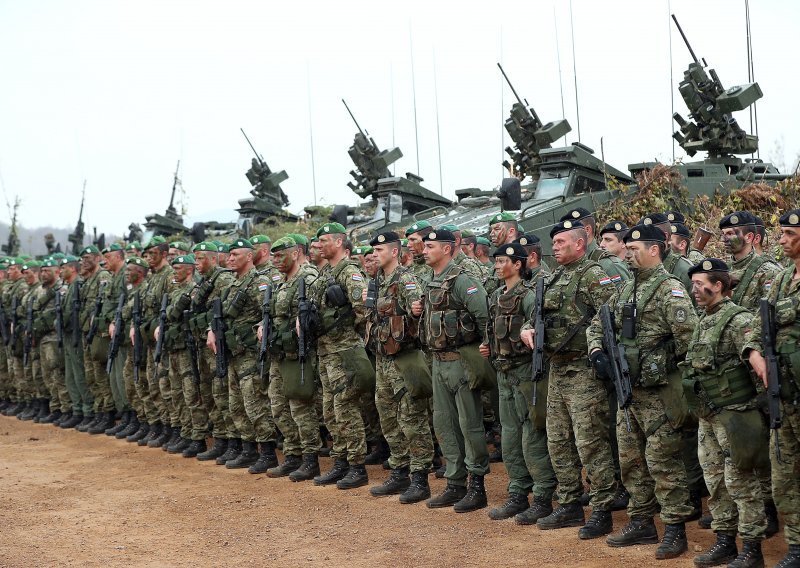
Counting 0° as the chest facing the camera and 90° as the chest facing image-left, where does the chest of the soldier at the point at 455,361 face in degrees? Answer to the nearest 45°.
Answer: approximately 45°

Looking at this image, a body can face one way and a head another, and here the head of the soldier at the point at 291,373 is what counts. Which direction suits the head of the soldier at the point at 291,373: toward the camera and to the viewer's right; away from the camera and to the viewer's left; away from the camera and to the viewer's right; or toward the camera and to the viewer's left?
toward the camera and to the viewer's left

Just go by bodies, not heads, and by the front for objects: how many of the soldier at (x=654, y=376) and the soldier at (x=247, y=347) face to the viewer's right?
0

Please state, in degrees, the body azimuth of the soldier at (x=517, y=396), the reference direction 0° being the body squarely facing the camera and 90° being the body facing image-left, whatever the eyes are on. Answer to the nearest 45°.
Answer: approximately 45°

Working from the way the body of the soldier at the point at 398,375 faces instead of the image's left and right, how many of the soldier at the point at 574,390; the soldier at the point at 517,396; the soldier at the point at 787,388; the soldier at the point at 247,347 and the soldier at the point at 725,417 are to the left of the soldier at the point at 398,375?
4

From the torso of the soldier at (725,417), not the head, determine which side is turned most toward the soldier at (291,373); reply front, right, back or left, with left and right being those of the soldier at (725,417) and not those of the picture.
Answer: right

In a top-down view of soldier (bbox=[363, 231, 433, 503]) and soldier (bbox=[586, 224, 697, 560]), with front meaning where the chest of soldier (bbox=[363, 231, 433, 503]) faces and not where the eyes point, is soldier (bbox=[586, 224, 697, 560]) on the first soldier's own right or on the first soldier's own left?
on the first soldier's own left

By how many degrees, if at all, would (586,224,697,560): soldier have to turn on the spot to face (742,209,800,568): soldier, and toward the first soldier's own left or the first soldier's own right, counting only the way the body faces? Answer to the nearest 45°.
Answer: approximately 90° to the first soldier's own left

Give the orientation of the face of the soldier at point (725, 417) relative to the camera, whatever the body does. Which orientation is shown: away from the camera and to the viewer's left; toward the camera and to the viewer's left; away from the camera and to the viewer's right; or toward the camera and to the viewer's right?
toward the camera and to the viewer's left

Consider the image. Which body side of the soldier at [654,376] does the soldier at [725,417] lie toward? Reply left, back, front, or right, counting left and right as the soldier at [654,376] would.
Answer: left

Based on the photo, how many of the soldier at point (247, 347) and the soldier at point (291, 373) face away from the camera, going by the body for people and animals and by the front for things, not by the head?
0

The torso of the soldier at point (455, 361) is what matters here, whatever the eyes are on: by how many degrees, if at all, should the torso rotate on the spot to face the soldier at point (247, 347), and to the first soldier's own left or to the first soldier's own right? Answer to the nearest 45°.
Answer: approximately 90° to the first soldier's own right

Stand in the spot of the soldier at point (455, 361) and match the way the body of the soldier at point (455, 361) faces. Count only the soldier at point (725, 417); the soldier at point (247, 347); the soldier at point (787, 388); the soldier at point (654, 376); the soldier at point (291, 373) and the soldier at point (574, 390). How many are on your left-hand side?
4
